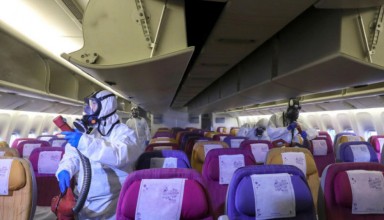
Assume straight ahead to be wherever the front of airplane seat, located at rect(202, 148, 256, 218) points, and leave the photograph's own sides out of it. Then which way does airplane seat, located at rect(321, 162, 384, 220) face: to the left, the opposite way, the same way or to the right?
the same way

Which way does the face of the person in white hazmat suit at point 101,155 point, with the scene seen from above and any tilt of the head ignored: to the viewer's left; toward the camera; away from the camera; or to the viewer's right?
to the viewer's left

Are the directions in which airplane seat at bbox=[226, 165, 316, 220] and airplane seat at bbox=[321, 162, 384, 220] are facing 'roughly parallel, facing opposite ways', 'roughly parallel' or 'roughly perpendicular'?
roughly parallel
